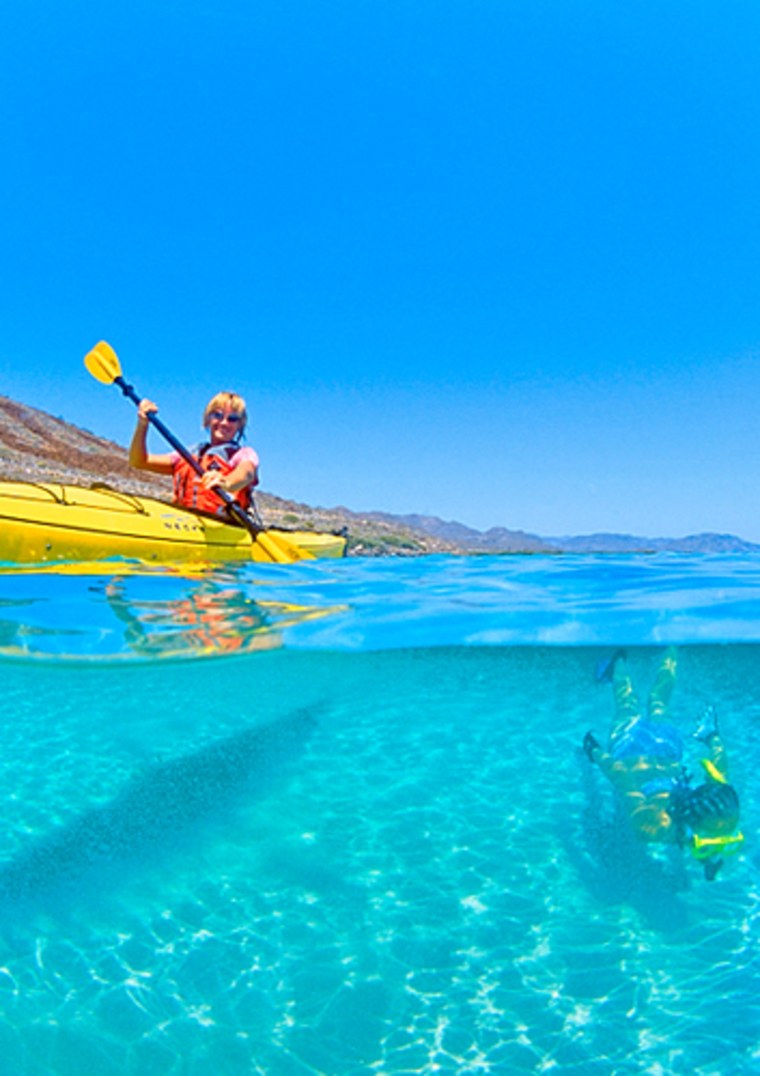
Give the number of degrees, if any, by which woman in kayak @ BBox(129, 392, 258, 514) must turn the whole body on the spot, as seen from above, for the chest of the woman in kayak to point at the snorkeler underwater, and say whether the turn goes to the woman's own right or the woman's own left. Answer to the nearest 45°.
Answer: approximately 90° to the woman's own left
